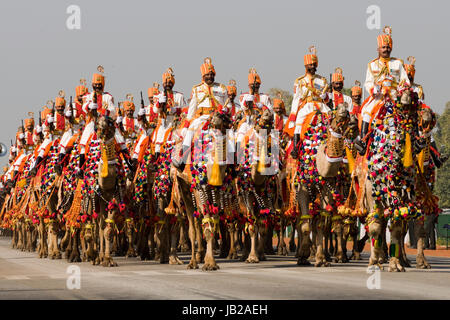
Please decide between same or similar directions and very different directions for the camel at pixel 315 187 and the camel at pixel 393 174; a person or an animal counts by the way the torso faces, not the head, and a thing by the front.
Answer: same or similar directions

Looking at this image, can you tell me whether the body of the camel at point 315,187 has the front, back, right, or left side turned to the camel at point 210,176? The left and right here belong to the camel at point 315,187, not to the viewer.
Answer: right

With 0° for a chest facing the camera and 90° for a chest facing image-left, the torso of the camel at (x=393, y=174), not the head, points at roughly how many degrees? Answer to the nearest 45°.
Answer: approximately 315°

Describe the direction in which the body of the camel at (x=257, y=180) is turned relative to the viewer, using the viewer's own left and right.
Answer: facing the viewer

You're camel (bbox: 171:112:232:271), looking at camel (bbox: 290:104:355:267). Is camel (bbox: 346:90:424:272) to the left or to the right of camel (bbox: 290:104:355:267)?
right

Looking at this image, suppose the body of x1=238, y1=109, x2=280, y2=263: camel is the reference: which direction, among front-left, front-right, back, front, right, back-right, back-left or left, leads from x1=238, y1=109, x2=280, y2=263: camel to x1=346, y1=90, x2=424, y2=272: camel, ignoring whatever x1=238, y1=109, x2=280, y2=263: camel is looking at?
front-left

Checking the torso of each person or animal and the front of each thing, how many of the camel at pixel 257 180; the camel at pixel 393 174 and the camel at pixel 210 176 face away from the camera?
0

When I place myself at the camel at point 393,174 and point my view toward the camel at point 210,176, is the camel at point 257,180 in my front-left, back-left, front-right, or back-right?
front-right

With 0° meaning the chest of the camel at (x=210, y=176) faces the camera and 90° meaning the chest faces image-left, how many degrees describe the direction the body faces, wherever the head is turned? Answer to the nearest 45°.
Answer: approximately 315°

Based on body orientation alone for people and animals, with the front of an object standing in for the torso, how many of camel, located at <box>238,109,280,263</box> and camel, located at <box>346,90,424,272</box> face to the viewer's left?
0

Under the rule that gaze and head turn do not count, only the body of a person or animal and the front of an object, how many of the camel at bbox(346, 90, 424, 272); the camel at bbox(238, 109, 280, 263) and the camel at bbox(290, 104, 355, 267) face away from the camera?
0

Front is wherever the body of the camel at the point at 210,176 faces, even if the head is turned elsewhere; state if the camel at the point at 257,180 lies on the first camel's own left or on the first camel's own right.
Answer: on the first camel's own left

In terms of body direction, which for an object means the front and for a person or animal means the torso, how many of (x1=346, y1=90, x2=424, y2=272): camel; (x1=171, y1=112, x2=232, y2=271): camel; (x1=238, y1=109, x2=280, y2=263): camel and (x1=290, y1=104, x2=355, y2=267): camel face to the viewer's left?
0
